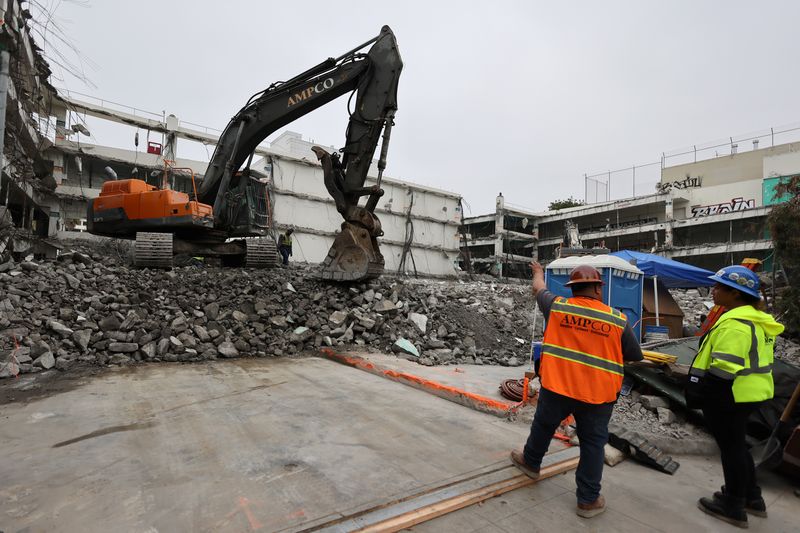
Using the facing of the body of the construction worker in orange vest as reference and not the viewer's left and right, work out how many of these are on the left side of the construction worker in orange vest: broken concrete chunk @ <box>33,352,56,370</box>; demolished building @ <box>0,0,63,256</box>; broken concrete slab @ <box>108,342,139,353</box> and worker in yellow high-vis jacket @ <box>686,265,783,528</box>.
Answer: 3

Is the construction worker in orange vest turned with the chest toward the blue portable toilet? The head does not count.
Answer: yes

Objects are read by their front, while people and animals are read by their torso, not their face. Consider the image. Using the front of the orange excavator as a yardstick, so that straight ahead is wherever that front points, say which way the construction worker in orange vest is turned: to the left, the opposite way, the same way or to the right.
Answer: to the left

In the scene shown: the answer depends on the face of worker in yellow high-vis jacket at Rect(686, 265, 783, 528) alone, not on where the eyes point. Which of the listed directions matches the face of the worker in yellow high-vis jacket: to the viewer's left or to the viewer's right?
to the viewer's left

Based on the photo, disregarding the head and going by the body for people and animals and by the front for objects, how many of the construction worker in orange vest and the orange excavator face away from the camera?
1

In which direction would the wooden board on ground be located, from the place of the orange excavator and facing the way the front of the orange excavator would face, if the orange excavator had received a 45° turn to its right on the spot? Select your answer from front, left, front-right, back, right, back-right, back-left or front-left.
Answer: front

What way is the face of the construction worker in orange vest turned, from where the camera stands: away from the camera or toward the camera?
away from the camera

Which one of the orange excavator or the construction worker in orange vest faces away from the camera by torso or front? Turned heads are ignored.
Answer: the construction worker in orange vest

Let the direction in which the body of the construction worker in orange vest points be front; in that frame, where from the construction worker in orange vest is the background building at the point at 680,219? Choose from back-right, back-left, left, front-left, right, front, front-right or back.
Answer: front

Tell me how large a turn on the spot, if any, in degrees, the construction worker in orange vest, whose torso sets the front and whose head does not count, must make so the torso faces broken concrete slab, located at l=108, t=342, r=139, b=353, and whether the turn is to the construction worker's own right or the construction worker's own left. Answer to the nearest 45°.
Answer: approximately 90° to the construction worker's own left

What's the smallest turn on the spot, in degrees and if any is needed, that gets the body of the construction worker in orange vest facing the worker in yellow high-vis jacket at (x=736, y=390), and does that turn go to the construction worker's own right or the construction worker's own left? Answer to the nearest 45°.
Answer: approximately 45° to the construction worker's own right

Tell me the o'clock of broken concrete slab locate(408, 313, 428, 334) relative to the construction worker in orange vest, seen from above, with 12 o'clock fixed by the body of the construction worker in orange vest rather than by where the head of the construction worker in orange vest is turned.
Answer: The broken concrete slab is roughly at 11 o'clock from the construction worker in orange vest.

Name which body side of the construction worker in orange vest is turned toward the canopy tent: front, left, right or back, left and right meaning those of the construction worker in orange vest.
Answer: front

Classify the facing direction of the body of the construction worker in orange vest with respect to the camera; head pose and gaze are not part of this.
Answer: away from the camera

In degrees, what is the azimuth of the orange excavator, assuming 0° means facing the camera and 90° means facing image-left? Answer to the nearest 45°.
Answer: approximately 315°

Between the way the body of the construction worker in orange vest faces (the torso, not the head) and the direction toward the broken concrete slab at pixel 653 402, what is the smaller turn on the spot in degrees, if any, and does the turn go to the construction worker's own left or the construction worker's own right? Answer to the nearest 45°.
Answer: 0° — they already face it
